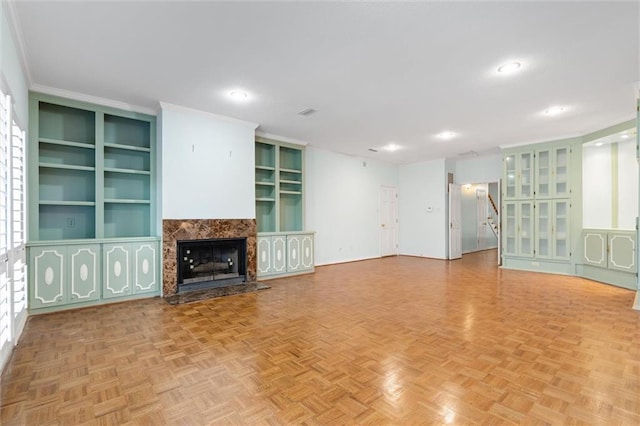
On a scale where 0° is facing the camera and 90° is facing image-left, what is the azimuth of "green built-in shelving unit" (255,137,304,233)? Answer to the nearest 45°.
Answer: approximately 315°

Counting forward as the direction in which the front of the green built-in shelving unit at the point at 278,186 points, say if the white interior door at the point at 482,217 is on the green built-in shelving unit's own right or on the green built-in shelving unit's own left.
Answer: on the green built-in shelving unit's own left

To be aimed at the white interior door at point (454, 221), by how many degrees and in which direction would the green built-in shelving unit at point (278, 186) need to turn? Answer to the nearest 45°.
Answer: approximately 45° to its left

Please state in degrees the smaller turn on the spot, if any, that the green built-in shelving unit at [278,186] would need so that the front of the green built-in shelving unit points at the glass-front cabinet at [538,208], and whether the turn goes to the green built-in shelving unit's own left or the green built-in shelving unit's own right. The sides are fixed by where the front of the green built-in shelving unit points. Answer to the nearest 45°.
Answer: approximately 45° to the green built-in shelving unit's own left

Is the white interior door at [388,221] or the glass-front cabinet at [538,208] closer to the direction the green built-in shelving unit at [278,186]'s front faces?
the glass-front cabinet

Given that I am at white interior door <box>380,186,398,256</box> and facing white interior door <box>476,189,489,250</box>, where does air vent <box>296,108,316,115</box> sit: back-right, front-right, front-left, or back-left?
back-right

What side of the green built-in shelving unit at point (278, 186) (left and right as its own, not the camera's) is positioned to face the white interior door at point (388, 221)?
left

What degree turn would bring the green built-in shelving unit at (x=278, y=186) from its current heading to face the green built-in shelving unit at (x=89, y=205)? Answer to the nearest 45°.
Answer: approximately 90° to its right
